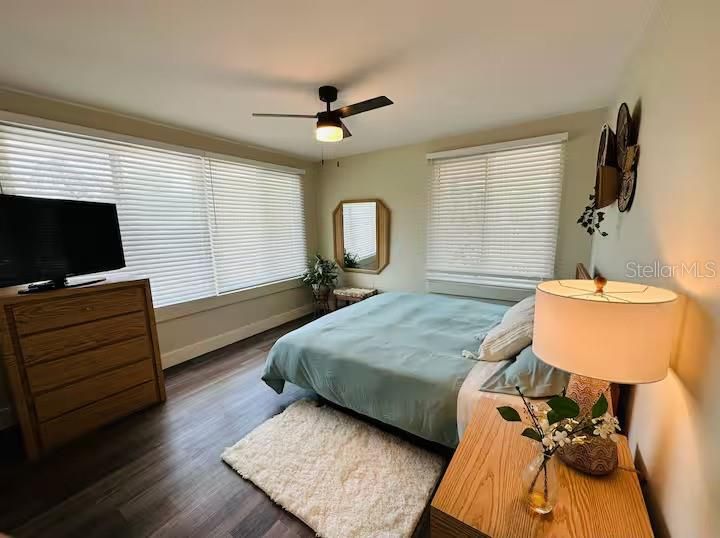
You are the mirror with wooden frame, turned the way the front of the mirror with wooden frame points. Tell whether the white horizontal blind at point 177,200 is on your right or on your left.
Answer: on your right

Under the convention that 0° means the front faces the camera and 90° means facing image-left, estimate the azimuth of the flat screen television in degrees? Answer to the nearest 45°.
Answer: approximately 315°

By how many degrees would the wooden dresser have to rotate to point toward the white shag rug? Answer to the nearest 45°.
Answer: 0° — it already faces it

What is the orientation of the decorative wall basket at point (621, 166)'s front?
to the viewer's left

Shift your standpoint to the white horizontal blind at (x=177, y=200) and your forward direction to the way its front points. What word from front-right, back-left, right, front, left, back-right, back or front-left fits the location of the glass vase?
front-right

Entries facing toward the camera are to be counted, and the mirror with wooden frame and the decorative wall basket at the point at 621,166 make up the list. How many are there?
1

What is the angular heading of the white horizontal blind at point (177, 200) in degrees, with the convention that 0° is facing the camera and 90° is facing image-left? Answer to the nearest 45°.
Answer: approximately 315°

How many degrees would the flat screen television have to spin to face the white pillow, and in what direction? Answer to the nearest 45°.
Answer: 0° — it already faces it

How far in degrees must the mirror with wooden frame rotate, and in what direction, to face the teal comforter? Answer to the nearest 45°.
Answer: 0° — it already faces it

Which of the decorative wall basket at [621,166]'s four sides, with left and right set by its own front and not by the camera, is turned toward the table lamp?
left
